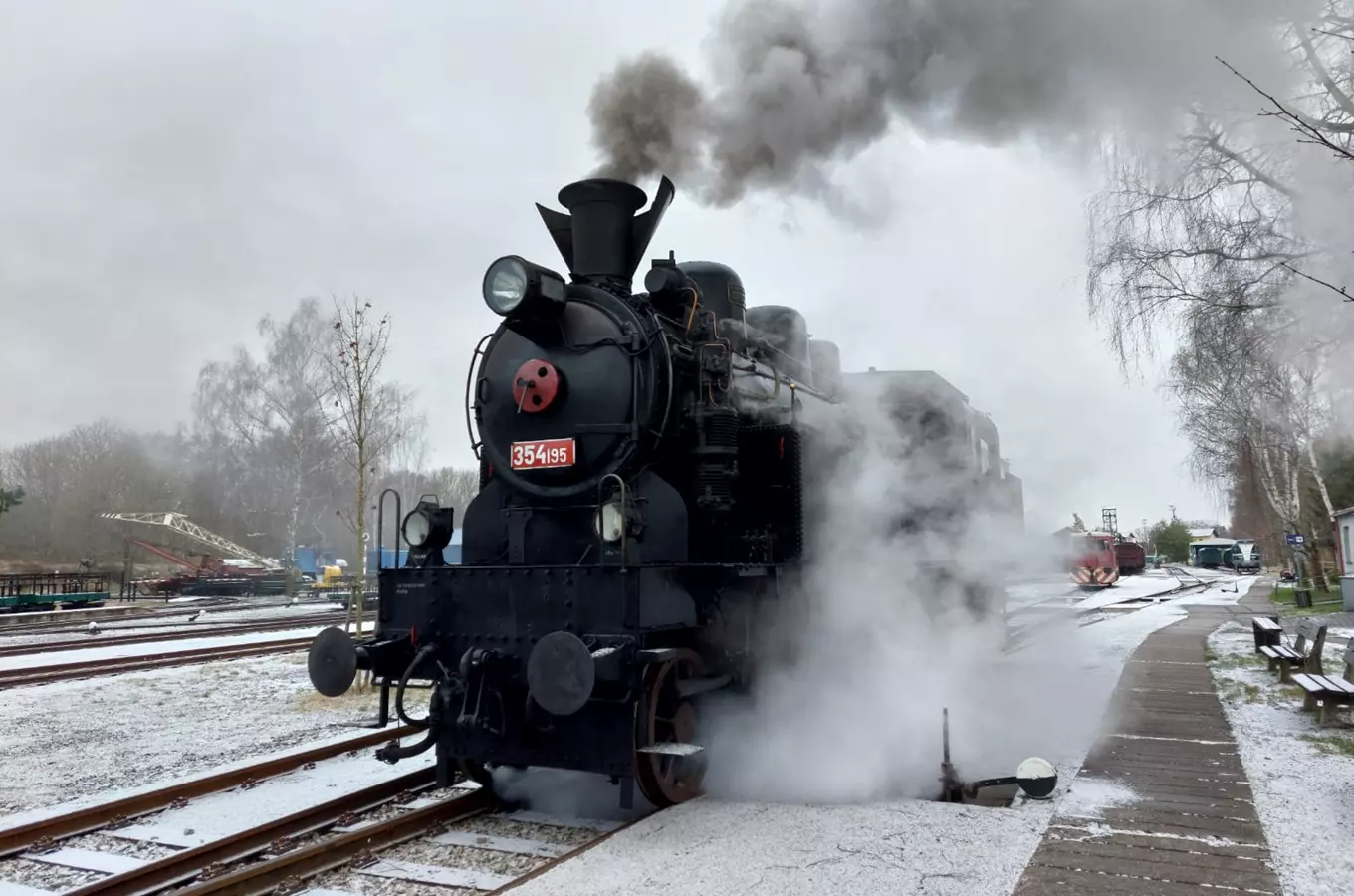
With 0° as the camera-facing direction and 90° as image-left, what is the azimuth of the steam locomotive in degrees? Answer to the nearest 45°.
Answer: approximately 45°

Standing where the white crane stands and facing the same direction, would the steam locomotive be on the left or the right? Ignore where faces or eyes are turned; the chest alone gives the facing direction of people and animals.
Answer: on its left

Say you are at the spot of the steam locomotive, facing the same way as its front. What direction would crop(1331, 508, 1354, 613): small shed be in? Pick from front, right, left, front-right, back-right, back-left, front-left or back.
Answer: back

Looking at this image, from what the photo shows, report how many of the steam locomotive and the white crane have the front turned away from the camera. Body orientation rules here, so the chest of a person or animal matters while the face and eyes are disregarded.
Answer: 0

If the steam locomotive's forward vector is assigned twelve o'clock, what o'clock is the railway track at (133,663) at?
The railway track is roughly at 3 o'clock from the steam locomotive.

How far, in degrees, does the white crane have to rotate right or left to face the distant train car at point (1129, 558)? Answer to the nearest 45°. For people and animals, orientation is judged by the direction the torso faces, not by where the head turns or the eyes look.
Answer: approximately 180°

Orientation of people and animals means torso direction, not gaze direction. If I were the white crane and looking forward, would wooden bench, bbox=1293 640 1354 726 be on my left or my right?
on my left

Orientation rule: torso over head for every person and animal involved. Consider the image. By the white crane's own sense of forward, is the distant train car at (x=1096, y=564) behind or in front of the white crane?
behind

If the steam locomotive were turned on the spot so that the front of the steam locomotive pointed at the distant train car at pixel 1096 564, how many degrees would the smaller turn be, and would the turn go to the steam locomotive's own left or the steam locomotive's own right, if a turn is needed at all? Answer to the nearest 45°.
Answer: approximately 180°

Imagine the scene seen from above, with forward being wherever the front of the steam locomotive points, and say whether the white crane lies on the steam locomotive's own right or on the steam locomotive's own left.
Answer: on the steam locomotive's own right

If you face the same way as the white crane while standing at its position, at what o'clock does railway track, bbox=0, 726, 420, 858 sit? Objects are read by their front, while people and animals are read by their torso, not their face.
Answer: The railway track is roughly at 9 o'clock from the white crane.

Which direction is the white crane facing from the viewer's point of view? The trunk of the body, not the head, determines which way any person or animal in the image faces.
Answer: to the viewer's left
